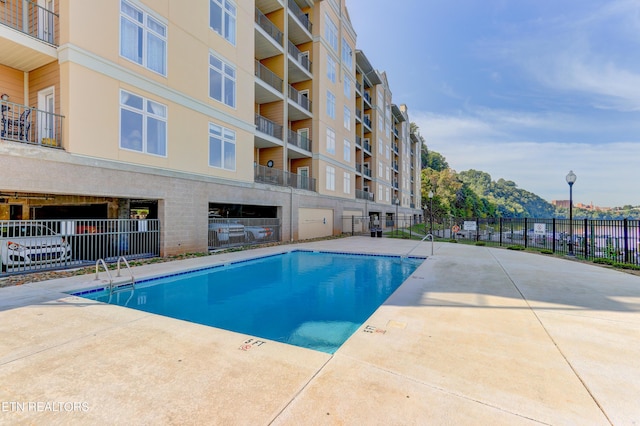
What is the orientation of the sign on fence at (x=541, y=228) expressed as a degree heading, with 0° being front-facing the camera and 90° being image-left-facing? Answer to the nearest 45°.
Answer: approximately 0°

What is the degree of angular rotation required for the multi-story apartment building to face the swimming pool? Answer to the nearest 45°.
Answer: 0° — it already faces it

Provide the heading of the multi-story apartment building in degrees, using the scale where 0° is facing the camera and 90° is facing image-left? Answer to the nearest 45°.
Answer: approximately 315°
